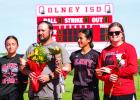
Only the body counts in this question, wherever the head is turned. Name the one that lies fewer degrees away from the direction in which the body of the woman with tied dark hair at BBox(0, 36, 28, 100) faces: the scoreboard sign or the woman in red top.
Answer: the woman in red top

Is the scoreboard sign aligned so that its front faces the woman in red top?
yes

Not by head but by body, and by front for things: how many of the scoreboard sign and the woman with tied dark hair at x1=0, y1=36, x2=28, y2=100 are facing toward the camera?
2

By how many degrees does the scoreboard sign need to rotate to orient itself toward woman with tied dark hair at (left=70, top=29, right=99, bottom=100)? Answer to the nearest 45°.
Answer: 0° — it already faces them

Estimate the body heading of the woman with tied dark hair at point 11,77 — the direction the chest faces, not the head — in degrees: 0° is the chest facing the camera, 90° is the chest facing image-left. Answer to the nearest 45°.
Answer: approximately 0°

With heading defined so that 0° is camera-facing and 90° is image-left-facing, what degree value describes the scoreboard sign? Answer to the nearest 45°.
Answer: approximately 0°

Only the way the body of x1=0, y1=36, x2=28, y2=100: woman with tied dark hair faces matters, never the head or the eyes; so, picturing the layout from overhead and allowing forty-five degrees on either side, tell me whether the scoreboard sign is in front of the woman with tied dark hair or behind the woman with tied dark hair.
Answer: behind

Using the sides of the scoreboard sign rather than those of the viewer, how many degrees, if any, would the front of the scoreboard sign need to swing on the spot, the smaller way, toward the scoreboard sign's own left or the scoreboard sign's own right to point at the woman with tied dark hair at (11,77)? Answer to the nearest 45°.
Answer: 0° — it already faces them

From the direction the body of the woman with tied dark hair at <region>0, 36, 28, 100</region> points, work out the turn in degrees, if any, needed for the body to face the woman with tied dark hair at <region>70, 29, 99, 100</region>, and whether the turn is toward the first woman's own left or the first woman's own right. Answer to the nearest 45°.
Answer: approximately 90° to the first woman's own left
